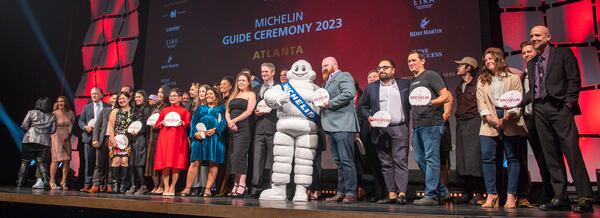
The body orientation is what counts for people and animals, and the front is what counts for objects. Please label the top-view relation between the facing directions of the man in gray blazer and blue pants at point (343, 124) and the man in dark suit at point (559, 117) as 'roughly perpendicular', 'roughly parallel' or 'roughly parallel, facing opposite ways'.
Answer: roughly parallel

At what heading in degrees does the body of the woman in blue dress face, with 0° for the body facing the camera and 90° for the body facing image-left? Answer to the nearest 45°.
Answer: approximately 45°

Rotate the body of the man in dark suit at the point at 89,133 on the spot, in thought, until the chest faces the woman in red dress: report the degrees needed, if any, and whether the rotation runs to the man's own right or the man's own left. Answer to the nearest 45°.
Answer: approximately 45° to the man's own left

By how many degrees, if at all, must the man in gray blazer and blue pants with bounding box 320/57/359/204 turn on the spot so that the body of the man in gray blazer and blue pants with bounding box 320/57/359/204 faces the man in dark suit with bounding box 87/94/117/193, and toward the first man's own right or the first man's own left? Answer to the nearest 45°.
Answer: approximately 90° to the first man's own right

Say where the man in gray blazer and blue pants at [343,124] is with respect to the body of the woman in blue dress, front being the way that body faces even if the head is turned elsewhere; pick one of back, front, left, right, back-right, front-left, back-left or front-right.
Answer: left

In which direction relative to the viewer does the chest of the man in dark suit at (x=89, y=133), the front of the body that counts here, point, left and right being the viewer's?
facing the viewer

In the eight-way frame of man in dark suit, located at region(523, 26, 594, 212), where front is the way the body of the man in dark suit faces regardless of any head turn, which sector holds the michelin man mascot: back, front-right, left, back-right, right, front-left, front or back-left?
front-right

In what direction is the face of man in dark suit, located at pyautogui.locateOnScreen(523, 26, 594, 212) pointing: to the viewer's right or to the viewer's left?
to the viewer's left

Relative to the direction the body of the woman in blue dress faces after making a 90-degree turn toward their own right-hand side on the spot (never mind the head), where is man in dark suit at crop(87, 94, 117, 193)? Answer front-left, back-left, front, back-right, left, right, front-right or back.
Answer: front

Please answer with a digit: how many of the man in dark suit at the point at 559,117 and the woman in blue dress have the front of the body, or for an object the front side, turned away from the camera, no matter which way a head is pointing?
0

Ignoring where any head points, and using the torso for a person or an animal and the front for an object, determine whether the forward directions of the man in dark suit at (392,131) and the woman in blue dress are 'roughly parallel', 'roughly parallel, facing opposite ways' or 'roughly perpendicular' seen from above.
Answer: roughly parallel

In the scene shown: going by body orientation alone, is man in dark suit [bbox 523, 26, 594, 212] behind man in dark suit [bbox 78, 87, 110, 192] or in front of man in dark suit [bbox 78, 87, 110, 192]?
in front

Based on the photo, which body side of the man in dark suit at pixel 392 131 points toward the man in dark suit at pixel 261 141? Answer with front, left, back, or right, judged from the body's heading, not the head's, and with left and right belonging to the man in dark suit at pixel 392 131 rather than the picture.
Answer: right
